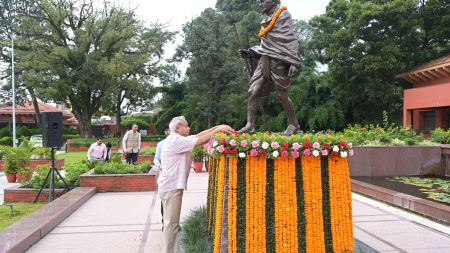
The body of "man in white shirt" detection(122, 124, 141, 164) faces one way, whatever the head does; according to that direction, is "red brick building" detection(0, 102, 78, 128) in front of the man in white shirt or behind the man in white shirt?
behind

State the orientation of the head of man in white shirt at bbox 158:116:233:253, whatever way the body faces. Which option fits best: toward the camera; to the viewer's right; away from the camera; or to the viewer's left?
to the viewer's right

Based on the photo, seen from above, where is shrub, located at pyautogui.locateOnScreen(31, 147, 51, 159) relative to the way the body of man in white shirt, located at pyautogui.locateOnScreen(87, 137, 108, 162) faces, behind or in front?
behind

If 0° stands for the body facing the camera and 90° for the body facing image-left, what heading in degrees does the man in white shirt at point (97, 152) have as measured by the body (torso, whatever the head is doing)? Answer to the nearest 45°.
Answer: approximately 315°

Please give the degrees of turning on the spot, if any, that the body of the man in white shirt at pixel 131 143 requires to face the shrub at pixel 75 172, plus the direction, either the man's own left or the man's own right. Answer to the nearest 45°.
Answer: approximately 90° to the man's own right

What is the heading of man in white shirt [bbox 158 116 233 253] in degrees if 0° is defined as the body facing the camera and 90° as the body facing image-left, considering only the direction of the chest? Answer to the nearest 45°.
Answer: approximately 270°

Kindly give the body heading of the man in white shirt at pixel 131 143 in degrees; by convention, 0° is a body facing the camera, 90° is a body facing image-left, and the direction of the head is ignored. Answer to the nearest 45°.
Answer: approximately 315°

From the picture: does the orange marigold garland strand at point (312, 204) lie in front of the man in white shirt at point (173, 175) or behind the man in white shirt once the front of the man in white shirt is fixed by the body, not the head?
in front

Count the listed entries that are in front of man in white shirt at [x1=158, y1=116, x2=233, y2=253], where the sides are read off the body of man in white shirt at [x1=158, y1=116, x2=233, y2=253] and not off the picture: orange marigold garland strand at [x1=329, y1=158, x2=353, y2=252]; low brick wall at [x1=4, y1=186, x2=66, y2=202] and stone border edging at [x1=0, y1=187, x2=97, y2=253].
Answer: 1

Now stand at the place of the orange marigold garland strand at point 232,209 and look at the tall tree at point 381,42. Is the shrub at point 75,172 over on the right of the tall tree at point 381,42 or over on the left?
left
